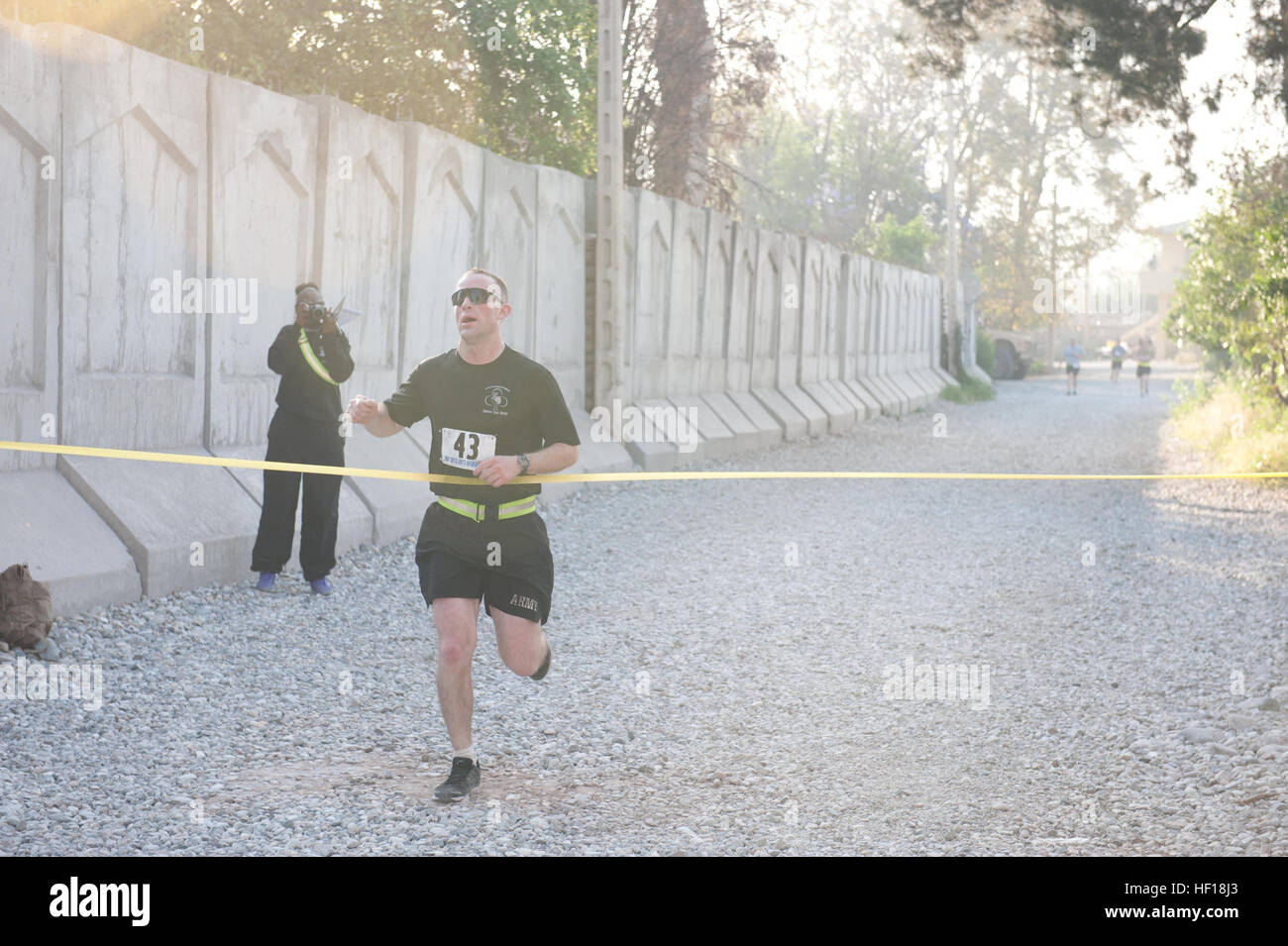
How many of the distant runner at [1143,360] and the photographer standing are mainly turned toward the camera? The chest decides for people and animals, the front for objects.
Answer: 2

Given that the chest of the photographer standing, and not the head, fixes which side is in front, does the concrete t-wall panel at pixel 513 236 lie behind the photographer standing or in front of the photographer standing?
behind

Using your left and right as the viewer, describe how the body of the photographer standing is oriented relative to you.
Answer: facing the viewer

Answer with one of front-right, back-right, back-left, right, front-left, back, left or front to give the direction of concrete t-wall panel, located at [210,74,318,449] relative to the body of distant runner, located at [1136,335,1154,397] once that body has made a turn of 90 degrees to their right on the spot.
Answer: left

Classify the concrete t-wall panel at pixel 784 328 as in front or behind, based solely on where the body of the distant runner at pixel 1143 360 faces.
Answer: in front

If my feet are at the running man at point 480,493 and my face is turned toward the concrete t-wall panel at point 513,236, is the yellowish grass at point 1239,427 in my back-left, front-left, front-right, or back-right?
front-right

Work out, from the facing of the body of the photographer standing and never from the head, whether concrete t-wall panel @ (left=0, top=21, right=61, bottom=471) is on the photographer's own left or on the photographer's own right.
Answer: on the photographer's own right

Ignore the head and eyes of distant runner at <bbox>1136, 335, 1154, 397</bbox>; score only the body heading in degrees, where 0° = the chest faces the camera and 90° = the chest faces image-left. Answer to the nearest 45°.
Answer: approximately 0°

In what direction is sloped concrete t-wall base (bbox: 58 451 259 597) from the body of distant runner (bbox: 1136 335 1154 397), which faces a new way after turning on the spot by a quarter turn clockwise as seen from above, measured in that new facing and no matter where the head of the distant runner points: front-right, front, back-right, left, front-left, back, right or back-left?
left

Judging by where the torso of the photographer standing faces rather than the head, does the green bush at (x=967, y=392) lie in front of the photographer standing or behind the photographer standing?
behind
